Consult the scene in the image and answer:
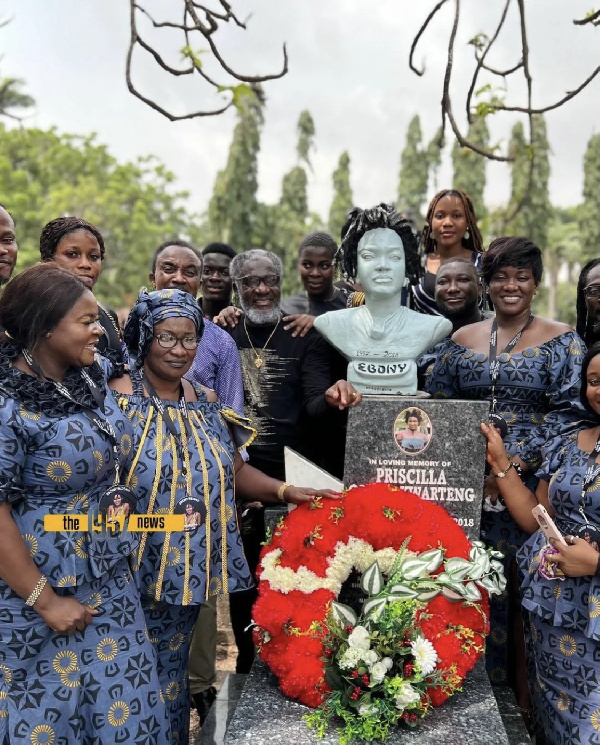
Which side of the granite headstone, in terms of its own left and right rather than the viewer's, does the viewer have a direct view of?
front

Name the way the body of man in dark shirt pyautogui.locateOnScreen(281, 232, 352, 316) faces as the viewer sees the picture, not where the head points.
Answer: toward the camera

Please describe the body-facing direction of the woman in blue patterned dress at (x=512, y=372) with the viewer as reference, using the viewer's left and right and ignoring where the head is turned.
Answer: facing the viewer

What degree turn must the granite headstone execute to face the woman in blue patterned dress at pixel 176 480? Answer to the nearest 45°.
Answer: approximately 45° to its right

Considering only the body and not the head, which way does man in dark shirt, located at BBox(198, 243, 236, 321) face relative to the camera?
toward the camera

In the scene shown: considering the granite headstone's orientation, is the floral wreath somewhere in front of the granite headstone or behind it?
in front

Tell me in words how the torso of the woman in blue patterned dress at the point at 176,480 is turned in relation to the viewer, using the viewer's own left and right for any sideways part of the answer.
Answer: facing the viewer and to the right of the viewer

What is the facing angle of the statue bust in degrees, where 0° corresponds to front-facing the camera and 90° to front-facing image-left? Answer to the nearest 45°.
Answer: approximately 0°

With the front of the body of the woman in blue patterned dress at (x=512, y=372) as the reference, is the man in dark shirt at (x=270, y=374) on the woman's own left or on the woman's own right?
on the woman's own right

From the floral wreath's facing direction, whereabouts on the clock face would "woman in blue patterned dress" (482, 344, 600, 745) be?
The woman in blue patterned dress is roughly at 9 o'clock from the floral wreath.
